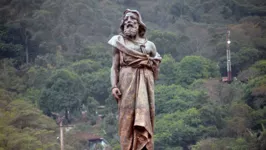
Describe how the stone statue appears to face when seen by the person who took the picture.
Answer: facing the viewer
